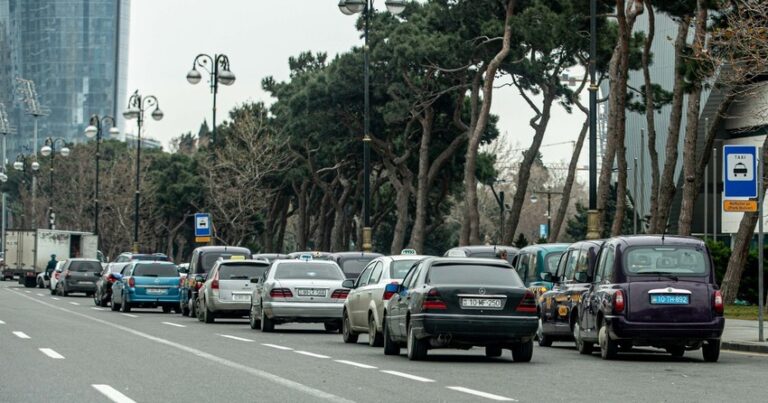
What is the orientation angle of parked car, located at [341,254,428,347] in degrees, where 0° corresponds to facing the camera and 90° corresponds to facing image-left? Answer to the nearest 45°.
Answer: approximately 135°

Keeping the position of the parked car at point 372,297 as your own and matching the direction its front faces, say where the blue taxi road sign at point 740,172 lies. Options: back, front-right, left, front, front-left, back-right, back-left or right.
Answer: back-right

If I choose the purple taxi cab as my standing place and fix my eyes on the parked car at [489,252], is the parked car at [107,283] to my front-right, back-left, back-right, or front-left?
front-left

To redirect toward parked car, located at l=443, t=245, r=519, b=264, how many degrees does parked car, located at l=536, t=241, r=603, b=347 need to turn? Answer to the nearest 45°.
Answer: approximately 45° to its right

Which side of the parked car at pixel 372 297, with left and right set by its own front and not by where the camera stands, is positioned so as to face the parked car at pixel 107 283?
front

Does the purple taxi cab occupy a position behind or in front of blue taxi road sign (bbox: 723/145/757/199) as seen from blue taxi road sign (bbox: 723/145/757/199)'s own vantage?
in front

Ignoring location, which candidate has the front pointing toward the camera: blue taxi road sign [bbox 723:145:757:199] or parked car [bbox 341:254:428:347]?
the blue taxi road sign

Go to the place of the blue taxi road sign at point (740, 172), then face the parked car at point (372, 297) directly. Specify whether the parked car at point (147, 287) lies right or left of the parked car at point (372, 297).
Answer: right

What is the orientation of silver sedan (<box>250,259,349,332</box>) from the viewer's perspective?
away from the camera

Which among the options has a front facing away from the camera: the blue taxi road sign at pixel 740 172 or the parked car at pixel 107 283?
the parked car

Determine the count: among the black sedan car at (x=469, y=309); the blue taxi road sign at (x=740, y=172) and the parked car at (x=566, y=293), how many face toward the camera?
1

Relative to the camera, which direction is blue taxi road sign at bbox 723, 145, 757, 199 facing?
toward the camera

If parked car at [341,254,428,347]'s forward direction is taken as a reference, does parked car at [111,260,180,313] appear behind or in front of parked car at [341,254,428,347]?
in front

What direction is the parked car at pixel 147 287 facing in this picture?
away from the camera

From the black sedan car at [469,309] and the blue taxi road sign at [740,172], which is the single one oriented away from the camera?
the black sedan car

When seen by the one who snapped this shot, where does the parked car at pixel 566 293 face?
facing away from the viewer and to the left of the viewer

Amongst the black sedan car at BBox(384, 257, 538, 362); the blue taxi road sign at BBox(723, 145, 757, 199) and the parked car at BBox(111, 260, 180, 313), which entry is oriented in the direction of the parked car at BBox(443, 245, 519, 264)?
the black sedan car

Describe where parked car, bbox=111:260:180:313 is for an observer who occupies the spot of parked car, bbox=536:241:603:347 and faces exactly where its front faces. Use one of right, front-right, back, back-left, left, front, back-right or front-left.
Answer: front

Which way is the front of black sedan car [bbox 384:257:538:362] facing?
away from the camera
